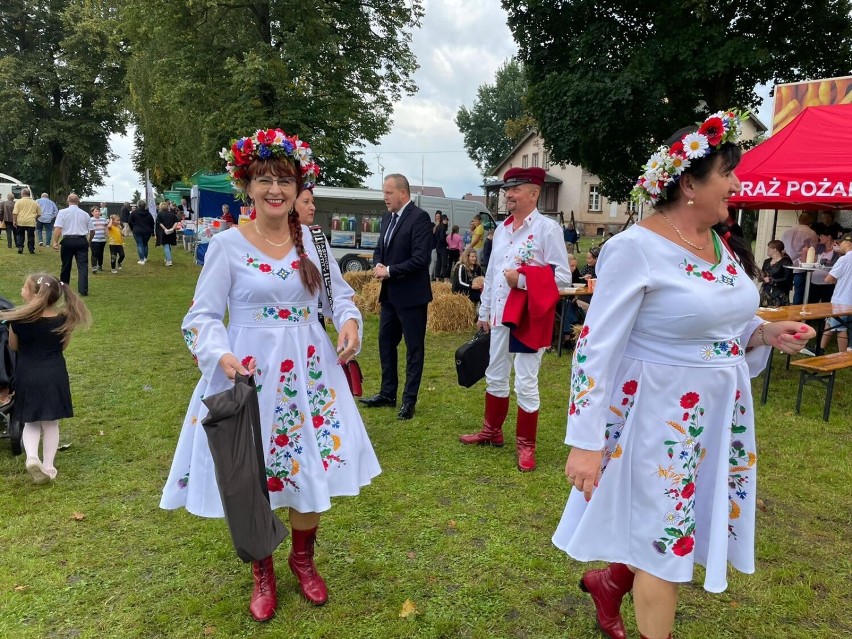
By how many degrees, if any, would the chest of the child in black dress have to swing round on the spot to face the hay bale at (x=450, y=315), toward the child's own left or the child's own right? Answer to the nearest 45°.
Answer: approximately 45° to the child's own right

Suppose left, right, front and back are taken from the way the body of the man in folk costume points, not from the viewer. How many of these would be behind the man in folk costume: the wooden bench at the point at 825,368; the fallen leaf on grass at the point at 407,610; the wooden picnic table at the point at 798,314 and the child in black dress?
2

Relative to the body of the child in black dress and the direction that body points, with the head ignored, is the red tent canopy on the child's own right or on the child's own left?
on the child's own right

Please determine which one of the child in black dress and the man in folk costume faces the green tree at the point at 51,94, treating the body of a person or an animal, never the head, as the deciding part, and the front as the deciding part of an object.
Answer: the child in black dress

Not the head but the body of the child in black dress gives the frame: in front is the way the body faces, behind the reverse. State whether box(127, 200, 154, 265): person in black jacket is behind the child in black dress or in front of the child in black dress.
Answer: in front

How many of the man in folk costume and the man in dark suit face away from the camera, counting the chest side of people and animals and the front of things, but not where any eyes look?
0

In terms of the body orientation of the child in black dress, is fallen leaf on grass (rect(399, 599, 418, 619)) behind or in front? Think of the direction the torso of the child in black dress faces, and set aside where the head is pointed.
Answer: behind

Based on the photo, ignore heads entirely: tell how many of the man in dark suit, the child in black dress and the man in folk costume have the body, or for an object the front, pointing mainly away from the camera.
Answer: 1

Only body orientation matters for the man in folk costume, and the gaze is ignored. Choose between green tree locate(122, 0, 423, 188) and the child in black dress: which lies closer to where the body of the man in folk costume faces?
the child in black dress

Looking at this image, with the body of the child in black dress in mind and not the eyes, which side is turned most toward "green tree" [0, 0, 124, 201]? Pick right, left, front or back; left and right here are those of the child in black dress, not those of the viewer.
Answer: front

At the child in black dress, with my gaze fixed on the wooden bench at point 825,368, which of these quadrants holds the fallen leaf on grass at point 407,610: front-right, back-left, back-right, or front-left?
front-right

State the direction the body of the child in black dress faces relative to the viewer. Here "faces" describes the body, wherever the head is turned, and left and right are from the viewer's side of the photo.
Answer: facing away from the viewer

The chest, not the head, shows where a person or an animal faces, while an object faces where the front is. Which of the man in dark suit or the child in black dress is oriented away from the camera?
the child in black dress

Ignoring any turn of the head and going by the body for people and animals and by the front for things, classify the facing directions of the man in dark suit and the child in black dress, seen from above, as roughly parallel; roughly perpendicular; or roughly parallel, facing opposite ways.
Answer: roughly perpendicular

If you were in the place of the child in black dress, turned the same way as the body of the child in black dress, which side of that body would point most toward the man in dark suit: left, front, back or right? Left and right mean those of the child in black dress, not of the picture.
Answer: right

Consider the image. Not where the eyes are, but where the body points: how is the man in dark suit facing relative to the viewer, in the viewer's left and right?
facing the viewer and to the left of the viewer

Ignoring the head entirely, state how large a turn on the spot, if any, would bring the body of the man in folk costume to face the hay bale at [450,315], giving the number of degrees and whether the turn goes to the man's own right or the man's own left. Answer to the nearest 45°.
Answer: approximately 135° to the man's own right

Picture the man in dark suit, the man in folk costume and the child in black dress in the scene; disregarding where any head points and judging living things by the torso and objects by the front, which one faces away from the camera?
the child in black dress
